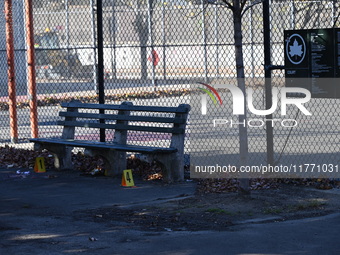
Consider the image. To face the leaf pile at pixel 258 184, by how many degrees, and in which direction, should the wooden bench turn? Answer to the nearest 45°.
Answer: approximately 90° to its left

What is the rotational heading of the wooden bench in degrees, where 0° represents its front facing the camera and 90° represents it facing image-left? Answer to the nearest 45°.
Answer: approximately 45°

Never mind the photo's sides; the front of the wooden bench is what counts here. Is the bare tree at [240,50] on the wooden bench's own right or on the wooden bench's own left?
on the wooden bench's own left

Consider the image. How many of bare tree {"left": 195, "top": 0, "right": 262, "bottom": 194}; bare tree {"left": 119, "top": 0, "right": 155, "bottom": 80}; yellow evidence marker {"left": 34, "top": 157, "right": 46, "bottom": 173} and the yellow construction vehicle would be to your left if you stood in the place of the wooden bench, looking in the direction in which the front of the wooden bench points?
1

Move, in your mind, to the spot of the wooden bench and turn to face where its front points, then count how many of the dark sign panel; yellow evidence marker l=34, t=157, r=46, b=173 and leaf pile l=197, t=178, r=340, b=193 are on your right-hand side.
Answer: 1

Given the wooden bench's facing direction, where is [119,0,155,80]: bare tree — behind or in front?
behind

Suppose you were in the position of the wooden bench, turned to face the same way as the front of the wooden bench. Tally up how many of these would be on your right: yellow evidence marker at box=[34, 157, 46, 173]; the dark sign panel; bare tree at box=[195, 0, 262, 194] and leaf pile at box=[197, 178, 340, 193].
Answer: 1

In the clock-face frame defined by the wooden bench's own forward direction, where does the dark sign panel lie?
The dark sign panel is roughly at 8 o'clock from the wooden bench.

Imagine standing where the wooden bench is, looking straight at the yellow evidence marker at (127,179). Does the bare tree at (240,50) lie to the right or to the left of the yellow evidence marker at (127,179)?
left

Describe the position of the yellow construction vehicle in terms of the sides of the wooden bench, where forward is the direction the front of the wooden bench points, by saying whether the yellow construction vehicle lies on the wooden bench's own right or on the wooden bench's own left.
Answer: on the wooden bench's own right
